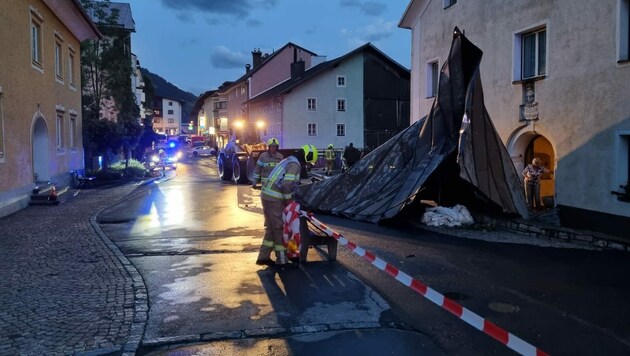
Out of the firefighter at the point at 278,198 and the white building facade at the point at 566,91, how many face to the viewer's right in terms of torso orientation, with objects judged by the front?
1

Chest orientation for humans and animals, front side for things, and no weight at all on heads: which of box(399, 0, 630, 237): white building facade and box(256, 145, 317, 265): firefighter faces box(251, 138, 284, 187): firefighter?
the white building facade

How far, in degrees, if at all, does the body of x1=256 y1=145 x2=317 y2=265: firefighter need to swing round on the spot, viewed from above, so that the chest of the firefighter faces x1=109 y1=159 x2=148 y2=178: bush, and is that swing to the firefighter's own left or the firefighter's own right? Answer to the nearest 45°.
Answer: approximately 90° to the firefighter's own left

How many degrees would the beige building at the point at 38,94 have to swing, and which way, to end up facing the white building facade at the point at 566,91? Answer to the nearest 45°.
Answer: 0° — it already faces it

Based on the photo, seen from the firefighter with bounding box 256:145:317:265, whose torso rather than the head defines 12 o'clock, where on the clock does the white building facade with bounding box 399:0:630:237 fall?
The white building facade is roughly at 11 o'clock from the firefighter.

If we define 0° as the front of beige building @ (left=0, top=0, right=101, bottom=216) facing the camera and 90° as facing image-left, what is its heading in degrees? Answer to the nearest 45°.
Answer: approximately 315°

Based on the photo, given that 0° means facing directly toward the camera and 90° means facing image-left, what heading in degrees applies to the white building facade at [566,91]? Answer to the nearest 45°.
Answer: approximately 45°

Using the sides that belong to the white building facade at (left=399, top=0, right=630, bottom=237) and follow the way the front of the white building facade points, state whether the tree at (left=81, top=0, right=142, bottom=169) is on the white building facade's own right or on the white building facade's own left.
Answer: on the white building facade's own right

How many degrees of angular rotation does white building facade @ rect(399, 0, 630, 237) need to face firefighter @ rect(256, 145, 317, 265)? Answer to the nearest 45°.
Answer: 0° — it already faces them

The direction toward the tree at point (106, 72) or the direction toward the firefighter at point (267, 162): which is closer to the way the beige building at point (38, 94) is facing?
the firefighter

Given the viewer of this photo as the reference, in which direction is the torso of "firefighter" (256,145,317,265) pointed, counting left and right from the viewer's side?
facing to the right of the viewer
